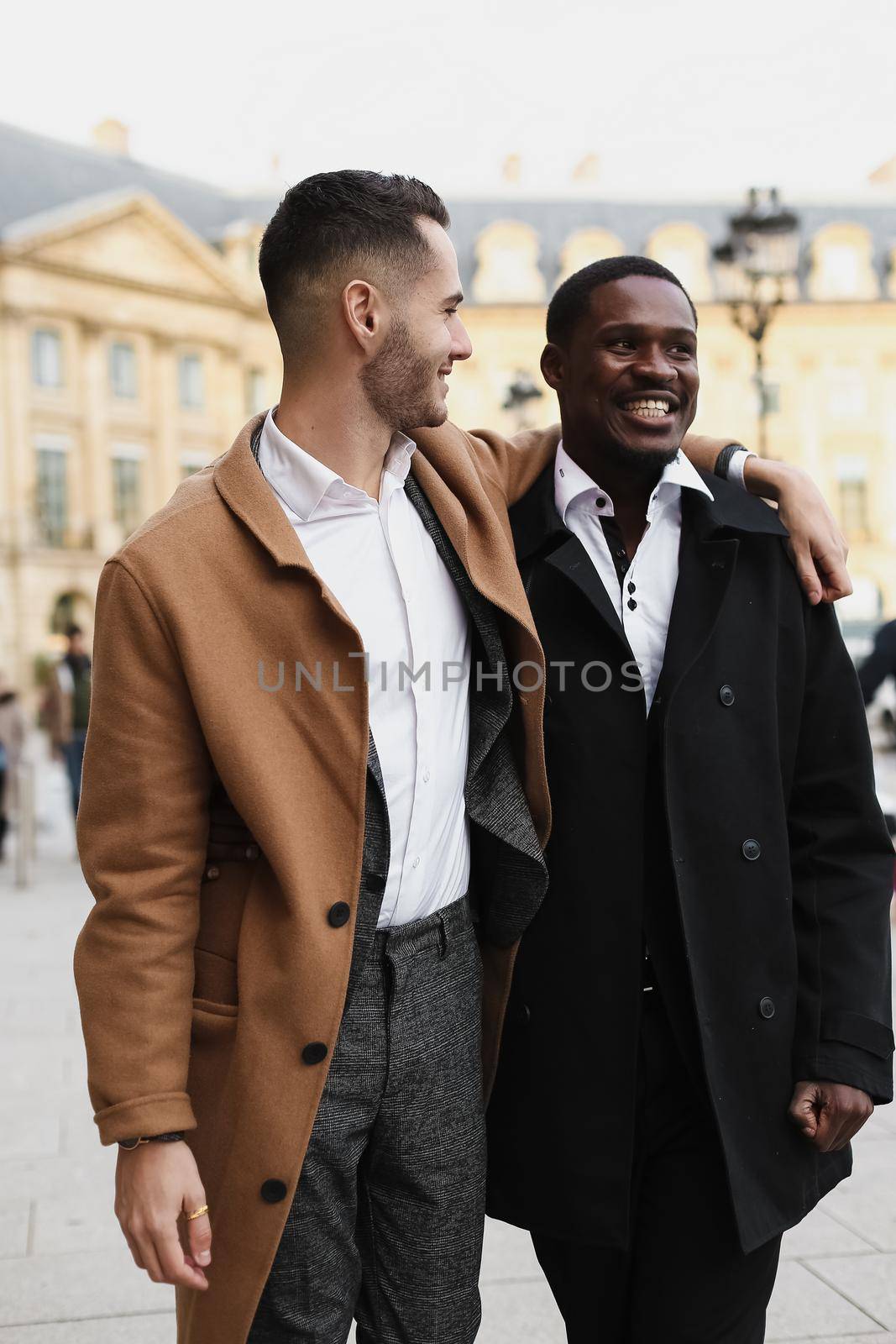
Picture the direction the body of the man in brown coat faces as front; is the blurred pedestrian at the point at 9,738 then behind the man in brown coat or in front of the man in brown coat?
behind

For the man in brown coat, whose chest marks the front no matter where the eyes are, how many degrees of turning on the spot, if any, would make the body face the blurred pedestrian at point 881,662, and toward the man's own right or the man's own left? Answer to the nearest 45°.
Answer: approximately 90° to the man's own left

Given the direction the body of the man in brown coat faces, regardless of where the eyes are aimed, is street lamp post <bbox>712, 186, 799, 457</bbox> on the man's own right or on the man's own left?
on the man's own left

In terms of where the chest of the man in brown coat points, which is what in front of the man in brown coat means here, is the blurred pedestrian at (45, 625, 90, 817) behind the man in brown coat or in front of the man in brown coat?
behind

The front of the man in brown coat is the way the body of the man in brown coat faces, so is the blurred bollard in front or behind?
behind

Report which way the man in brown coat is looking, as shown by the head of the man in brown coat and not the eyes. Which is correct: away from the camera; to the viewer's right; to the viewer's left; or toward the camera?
to the viewer's right

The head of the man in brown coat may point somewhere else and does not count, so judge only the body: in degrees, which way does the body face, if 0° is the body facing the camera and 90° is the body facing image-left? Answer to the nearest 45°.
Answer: approximately 315°

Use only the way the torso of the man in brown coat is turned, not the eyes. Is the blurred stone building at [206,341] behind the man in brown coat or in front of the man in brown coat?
behind
